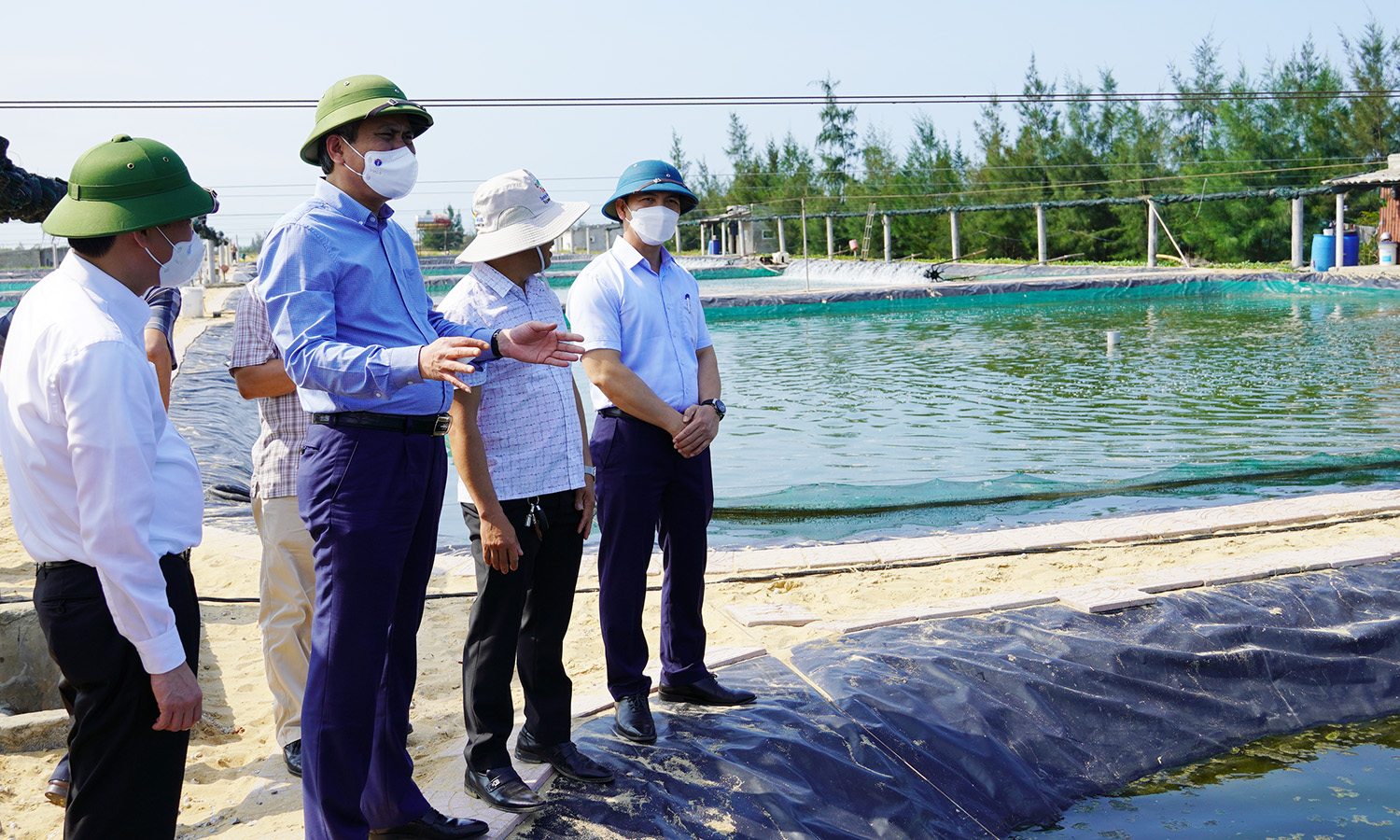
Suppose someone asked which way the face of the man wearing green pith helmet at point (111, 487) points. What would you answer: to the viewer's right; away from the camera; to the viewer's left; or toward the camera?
to the viewer's right

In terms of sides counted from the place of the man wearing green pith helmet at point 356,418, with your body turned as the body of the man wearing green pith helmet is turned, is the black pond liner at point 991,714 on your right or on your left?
on your left

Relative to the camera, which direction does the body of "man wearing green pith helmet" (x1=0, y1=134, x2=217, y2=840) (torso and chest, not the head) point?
to the viewer's right

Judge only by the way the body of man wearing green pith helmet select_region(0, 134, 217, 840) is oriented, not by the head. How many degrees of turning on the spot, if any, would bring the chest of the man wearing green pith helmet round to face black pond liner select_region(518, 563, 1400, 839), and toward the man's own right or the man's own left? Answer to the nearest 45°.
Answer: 0° — they already face it

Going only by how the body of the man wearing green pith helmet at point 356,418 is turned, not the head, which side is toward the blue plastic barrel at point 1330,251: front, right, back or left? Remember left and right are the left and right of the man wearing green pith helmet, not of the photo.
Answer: left

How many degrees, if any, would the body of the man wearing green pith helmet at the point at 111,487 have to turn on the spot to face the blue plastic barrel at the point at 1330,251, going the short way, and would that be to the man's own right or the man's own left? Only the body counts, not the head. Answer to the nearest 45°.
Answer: approximately 45° to the man's own left

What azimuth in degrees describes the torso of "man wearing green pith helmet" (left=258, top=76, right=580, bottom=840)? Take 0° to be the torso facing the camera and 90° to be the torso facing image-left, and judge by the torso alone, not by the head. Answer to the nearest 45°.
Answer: approximately 315°

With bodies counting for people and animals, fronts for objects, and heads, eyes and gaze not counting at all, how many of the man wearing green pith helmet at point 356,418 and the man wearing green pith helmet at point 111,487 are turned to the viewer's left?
0
